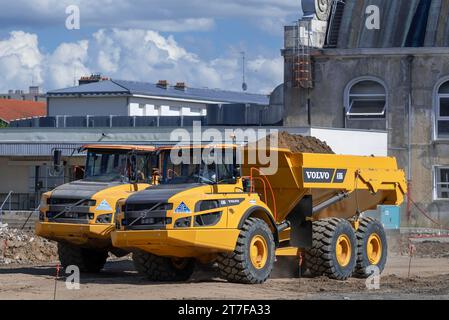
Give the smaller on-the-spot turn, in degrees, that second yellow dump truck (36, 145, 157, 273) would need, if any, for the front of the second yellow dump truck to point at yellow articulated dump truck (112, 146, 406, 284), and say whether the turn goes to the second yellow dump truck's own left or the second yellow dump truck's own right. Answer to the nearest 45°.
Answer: approximately 90° to the second yellow dump truck's own left

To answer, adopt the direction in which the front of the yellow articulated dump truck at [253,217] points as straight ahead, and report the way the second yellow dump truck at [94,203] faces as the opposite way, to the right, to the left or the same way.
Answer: the same way

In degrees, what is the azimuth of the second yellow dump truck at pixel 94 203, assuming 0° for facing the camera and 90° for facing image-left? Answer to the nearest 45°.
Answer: approximately 45°

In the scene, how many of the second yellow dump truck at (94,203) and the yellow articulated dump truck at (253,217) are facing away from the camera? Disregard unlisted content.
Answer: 0

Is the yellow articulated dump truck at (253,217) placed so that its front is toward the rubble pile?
no

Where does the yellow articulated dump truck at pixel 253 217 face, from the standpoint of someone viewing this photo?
facing the viewer and to the left of the viewer

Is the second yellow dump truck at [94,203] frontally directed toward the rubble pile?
no
